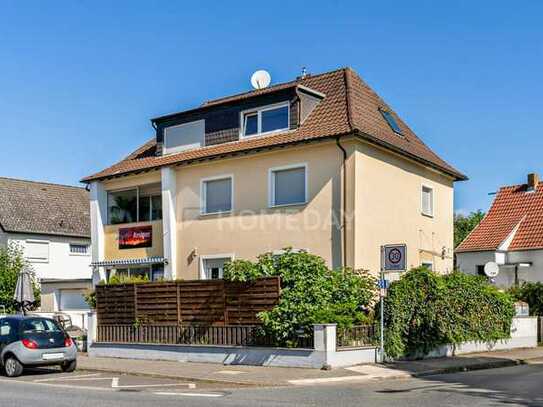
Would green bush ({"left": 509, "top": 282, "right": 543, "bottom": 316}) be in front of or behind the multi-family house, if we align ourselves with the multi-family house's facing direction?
behind

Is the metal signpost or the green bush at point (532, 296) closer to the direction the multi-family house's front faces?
the metal signpost

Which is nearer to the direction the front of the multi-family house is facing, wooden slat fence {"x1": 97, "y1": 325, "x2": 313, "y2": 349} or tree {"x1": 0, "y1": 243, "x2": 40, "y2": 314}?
the wooden slat fence

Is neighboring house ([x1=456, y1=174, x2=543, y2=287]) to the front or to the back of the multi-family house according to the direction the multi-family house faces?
to the back

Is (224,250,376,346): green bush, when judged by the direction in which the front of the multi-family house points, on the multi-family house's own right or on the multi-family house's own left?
on the multi-family house's own left

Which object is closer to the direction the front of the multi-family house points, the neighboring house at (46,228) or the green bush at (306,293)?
the green bush

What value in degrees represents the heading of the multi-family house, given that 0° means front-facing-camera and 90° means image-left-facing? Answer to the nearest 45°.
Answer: approximately 45°
